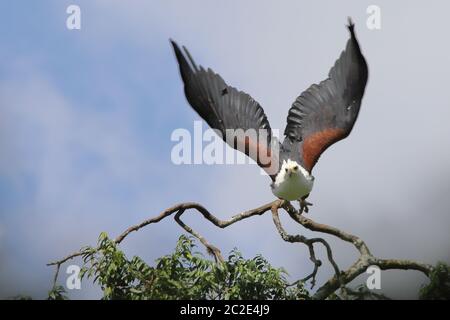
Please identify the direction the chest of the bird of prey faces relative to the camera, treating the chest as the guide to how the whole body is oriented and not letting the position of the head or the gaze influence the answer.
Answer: toward the camera
